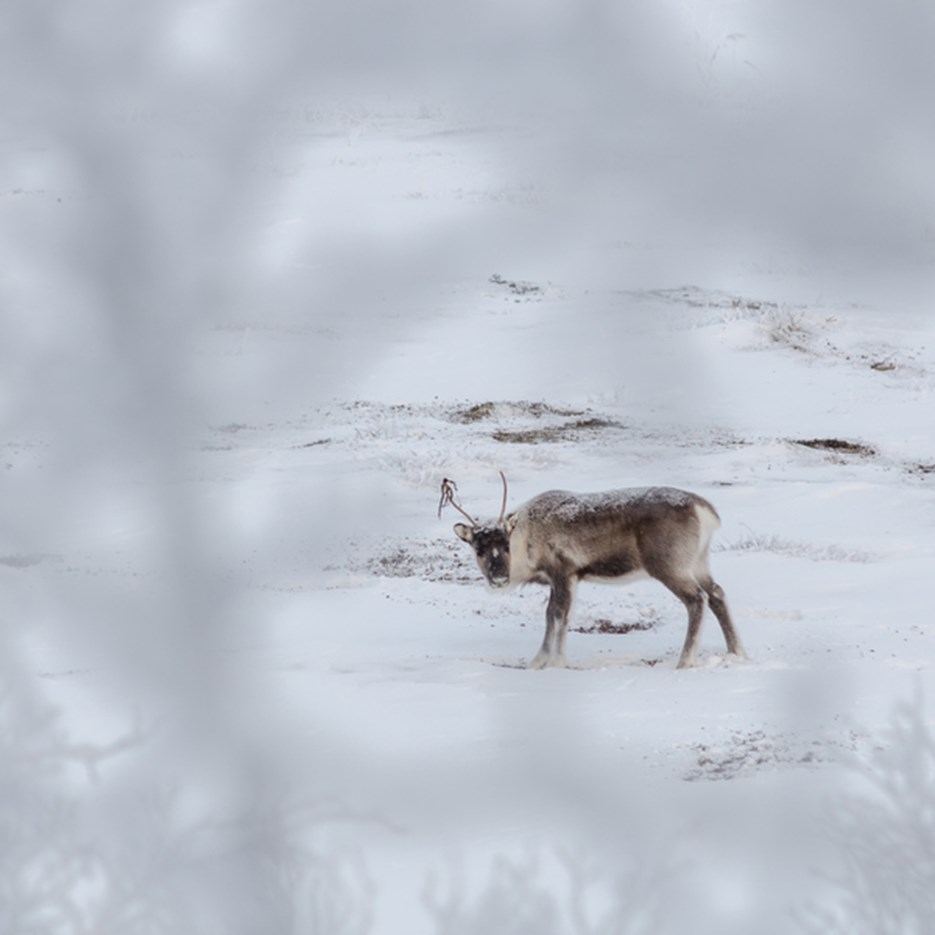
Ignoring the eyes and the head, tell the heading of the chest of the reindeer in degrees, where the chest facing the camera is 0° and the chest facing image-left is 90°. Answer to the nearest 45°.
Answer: approximately 90°
